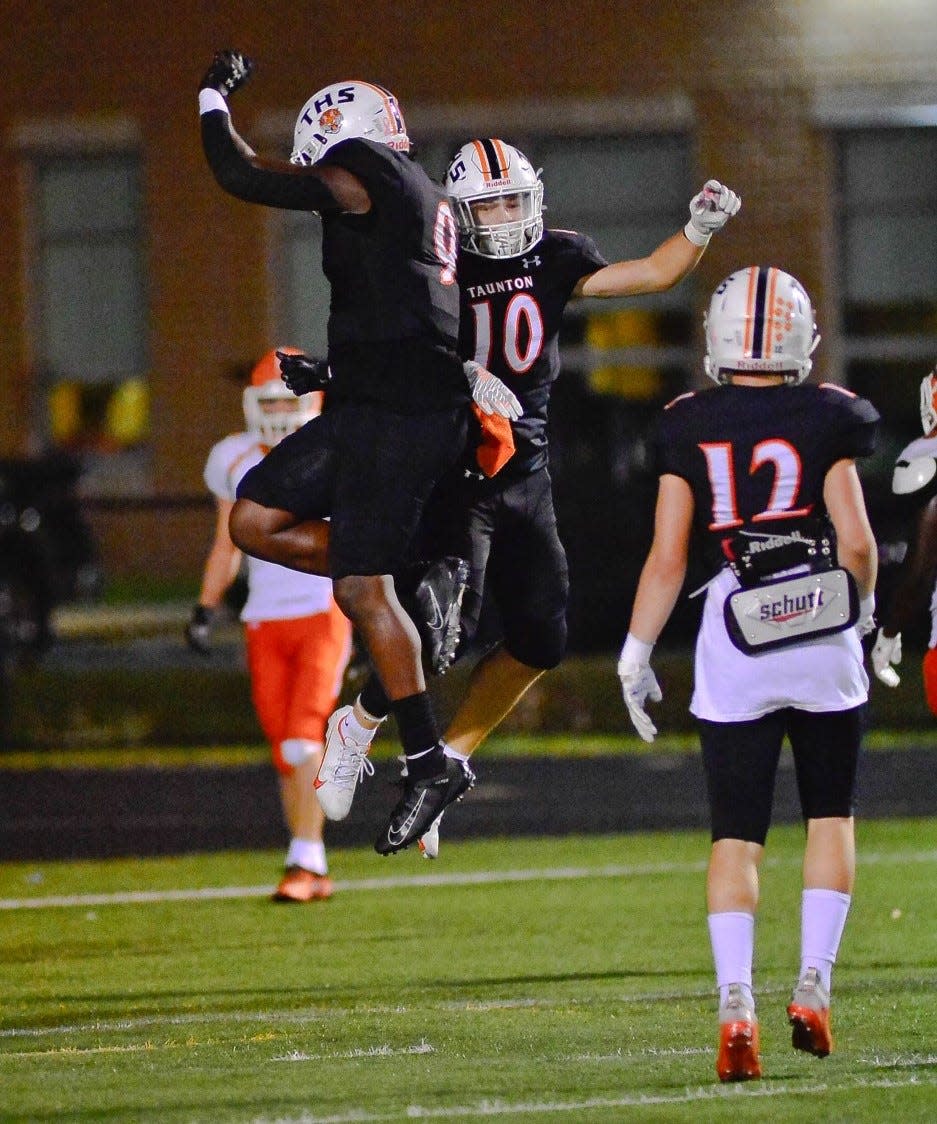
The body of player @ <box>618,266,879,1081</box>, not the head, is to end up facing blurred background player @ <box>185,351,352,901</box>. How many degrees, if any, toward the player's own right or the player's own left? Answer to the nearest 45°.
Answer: approximately 45° to the player's own left

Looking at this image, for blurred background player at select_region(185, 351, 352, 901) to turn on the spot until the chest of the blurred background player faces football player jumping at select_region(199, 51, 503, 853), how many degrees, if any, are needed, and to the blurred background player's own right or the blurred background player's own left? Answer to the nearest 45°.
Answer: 0° — they already face them

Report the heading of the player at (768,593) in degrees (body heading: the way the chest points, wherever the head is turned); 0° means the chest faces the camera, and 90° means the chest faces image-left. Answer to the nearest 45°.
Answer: approximately 180°

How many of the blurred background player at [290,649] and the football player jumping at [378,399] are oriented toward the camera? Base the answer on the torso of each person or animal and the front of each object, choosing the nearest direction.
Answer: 1

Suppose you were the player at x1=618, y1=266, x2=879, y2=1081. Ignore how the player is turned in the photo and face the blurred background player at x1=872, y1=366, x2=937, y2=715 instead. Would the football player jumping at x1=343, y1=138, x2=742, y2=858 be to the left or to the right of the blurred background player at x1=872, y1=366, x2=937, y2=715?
left

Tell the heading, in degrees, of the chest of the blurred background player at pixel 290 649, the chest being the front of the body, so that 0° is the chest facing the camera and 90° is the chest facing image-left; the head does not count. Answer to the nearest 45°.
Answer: approximately 0°
